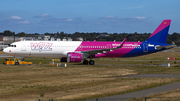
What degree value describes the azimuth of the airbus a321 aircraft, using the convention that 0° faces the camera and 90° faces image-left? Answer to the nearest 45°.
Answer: approximately 90°
